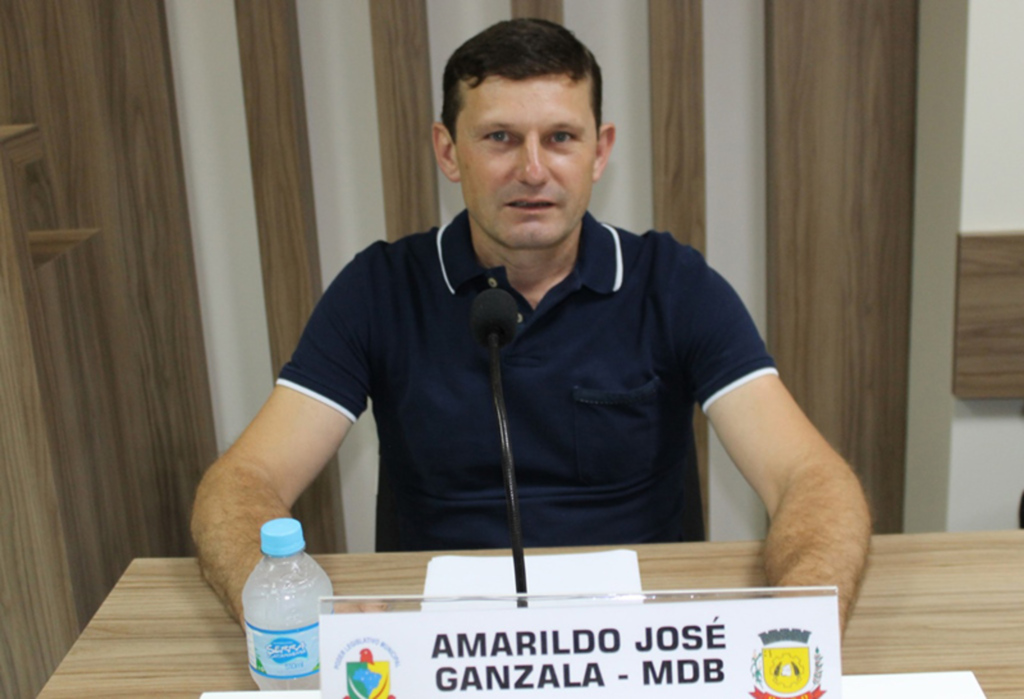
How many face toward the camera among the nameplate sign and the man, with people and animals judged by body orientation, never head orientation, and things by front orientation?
2

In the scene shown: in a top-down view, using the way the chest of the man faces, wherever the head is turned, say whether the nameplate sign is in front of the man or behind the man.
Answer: in front

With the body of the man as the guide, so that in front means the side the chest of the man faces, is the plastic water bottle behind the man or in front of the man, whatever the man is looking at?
in front

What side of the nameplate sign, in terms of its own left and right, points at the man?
back

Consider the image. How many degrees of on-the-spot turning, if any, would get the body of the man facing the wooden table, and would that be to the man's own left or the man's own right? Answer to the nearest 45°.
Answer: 0° — they already face it

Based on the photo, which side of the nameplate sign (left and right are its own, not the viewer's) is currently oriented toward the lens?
front

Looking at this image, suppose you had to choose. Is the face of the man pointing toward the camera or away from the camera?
toward the camera

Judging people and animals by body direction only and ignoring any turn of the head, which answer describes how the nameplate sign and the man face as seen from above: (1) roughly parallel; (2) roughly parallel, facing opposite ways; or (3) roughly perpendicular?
roughly parallel

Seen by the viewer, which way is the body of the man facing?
toward the camera
